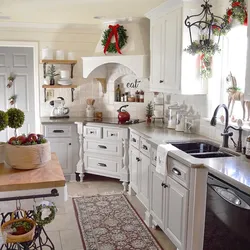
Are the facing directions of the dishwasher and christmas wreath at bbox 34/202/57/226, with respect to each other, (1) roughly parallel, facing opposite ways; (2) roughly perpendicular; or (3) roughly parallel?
roughly perpendicular

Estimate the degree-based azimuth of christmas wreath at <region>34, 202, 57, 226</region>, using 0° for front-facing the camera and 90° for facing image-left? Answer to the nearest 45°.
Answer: approximately 0°

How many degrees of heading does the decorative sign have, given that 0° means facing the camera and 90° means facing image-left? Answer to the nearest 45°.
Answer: approximately 0°

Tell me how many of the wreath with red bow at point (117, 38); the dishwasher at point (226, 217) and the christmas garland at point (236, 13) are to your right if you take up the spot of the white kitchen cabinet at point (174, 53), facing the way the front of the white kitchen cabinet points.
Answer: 1

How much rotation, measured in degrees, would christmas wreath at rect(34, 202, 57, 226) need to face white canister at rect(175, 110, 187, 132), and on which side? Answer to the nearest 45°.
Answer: approximately 135° to its left

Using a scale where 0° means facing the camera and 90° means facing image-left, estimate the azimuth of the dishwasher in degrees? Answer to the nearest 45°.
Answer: approximately 45°
